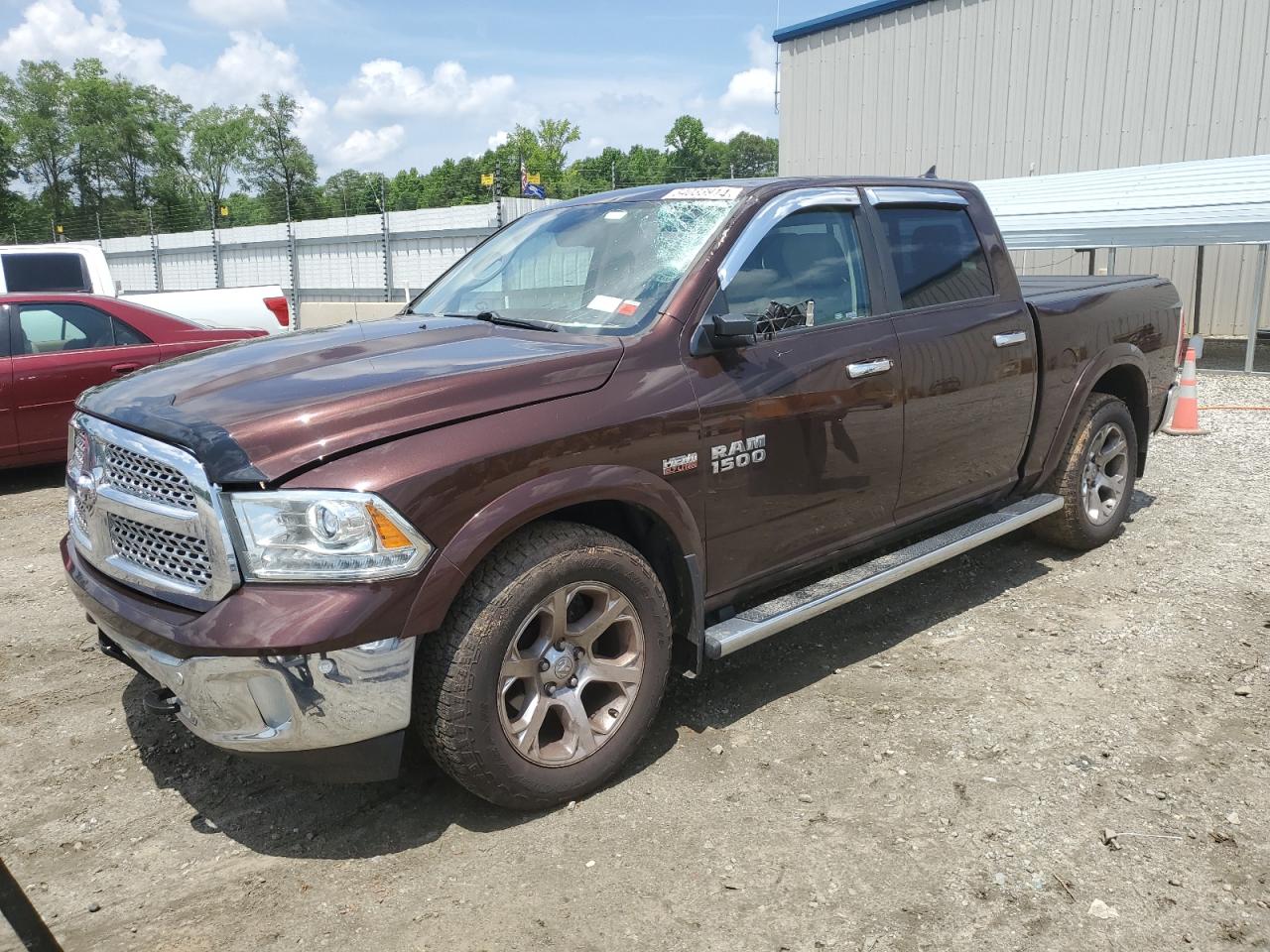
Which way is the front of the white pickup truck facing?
to the viewer's left

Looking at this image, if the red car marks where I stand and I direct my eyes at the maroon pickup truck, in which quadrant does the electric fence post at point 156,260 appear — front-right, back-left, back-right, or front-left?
back-left

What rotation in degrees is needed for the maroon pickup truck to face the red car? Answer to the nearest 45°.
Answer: approximately 90° to its right

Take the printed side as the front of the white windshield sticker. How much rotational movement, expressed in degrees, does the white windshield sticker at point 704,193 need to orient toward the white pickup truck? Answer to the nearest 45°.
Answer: approximately 90° to its right

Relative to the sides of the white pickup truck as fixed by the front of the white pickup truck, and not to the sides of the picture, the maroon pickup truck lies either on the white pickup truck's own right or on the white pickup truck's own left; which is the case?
on the white pickup truck's own left

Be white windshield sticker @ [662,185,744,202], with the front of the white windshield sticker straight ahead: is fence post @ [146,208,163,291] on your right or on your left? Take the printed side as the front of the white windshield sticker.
on your right

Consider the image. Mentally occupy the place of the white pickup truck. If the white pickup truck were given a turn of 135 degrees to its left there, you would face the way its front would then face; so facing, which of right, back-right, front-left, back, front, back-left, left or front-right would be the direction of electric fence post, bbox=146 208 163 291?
back-left

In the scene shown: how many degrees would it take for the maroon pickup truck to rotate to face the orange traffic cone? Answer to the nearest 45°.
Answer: approximately 180°

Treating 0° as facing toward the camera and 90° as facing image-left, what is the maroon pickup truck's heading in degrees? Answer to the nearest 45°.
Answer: approximately 45°

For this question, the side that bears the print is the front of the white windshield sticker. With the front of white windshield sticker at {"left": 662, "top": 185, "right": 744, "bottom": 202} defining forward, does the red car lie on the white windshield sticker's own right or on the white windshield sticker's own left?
on the white windshield sticker's own right
